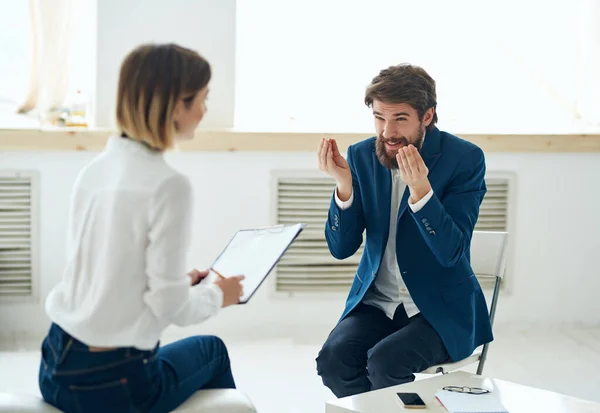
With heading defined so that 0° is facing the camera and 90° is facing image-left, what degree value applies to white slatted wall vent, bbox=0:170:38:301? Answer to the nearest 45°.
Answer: approximately 0°

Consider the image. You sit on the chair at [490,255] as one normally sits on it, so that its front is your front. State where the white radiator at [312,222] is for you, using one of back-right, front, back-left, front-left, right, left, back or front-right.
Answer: right

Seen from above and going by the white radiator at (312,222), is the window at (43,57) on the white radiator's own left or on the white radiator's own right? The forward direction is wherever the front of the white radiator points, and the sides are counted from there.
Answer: on the white radiator's own right

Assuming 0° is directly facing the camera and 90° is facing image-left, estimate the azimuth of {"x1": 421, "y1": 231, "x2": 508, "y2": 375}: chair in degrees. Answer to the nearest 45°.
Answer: approximately 45°

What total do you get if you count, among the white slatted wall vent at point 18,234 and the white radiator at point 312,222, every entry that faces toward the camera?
2

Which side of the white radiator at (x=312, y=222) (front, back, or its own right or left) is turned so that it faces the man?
front

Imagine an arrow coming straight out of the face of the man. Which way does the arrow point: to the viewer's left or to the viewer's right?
to the viewer's left

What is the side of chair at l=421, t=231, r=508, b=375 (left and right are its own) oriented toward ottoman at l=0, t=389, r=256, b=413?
front

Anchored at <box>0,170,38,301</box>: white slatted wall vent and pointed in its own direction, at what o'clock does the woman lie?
The woman is roughly at 12 o'clock from the white slatted wall vent.

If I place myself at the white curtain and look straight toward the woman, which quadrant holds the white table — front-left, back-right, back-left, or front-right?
front-left

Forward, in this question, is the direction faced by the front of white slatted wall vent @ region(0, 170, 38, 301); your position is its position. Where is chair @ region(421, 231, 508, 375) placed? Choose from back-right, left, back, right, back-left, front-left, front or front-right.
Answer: front-left

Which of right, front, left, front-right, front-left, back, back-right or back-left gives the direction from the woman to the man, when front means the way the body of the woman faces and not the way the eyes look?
front

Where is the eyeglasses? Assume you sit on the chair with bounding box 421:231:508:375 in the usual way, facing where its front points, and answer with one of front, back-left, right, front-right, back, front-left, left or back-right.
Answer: front-left

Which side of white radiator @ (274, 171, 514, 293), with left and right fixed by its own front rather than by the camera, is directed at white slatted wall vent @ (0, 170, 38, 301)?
right

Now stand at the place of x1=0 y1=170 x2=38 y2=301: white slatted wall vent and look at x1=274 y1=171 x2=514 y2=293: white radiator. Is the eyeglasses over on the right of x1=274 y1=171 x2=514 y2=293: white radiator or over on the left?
right

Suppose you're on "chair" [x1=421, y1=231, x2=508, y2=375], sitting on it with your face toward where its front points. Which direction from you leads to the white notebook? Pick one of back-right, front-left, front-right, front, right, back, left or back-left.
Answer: front-left

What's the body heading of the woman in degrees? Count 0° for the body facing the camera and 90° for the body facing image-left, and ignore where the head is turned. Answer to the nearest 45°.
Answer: approximately 225°

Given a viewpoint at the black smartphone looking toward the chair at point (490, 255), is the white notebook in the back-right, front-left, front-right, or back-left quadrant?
front-right

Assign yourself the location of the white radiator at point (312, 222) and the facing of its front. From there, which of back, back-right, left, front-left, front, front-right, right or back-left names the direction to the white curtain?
right

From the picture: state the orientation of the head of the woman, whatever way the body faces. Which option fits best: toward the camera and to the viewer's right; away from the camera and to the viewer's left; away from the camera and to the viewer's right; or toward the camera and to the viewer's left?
away from the camera and to the viewer's right
